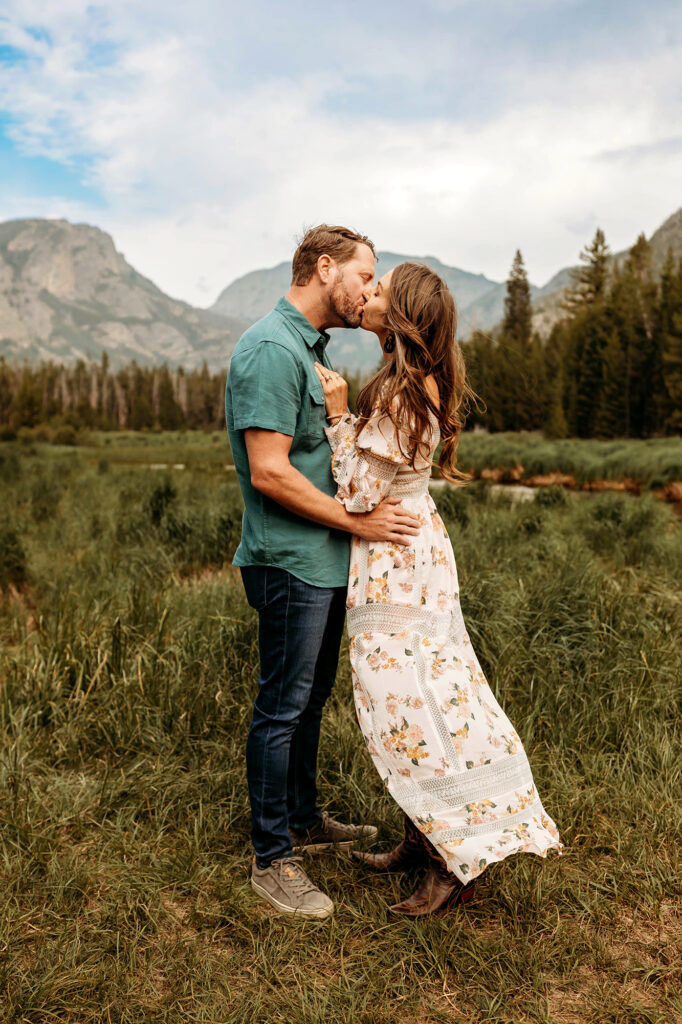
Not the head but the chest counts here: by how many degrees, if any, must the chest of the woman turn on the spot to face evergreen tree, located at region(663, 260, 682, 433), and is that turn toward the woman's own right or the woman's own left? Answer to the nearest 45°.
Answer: approximately 90° to the woman's own right

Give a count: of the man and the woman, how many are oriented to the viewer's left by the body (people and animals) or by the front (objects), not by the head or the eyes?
1

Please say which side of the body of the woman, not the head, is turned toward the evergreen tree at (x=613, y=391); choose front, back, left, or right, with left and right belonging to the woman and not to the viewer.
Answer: right

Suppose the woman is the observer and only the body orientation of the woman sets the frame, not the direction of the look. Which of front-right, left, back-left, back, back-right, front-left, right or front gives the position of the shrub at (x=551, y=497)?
right

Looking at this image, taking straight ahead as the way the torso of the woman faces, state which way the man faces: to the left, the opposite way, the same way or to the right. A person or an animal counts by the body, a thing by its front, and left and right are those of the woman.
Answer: the opposite way

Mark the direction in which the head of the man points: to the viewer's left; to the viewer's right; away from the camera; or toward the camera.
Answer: to the viewer's right

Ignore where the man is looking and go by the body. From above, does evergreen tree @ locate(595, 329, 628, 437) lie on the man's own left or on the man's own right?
on the man's own left

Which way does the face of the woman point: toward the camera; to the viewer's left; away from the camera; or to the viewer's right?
to the viewer's left

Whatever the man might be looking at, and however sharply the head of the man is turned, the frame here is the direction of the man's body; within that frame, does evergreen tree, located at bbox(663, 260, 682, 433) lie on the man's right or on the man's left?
on the man's left

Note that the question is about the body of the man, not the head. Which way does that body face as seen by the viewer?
to the viewer's right

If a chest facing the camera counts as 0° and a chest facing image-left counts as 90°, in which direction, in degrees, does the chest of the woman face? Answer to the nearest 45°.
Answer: approximately 90°
